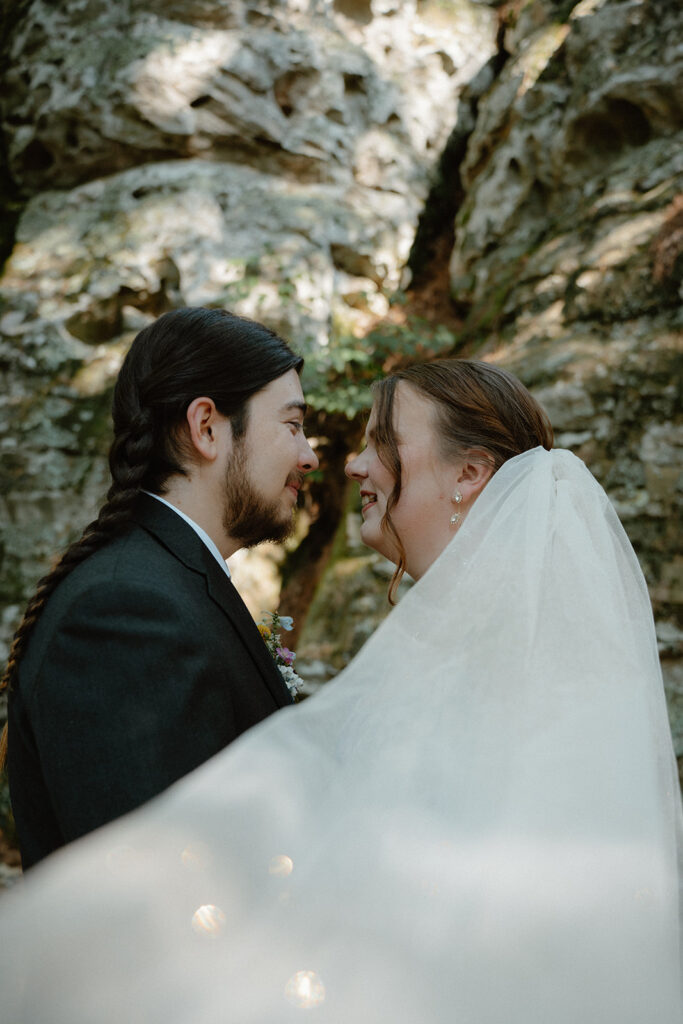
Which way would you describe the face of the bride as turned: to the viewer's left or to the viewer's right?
to the viewer's left

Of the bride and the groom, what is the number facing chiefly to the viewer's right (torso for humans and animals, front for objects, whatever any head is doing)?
1

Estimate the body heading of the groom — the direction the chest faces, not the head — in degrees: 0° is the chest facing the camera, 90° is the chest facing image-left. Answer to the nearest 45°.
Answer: approximately 270°

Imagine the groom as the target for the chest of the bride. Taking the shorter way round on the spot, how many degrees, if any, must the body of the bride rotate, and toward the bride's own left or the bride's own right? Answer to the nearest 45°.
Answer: approximately 45° to the bride's own right

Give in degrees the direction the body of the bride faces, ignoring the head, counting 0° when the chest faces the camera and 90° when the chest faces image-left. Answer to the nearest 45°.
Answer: approximately 90°

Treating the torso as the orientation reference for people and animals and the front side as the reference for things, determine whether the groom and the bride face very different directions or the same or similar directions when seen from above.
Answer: very different directions

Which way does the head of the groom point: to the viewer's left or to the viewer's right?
to the viewer's right
